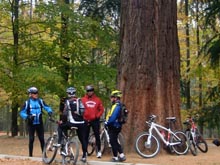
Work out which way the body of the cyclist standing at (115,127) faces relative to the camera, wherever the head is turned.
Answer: to the viewer's left

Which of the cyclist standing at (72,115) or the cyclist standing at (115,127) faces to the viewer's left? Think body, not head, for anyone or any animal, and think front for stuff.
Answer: the cyclist standing at (115,127)
